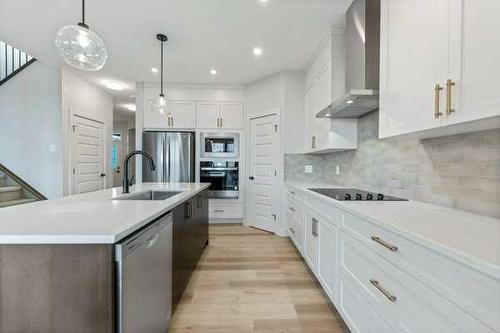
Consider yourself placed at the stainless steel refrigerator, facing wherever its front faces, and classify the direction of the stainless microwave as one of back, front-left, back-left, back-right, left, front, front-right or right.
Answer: left

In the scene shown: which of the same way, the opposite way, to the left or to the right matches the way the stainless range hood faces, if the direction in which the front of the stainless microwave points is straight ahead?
to the right

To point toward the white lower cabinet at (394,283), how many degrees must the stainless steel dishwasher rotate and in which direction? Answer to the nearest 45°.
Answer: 0° — it already faces it

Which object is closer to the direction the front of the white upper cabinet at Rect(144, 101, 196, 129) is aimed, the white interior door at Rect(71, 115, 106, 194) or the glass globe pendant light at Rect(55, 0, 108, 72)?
the glass globe pendant light

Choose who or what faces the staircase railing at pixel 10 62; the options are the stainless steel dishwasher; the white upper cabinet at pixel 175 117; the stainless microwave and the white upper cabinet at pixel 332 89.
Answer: the white upper cabinet at pixel 332 89

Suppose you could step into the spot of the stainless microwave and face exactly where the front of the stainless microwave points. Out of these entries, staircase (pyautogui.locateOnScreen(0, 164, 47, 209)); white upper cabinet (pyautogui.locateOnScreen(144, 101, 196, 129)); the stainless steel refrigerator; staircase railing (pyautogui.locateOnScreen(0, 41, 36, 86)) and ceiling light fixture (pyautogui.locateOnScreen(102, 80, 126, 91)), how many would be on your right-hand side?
5

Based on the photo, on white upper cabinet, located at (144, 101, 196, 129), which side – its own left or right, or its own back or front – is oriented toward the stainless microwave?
left

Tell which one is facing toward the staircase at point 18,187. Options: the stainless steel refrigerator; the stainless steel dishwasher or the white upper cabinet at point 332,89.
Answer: the white upper cabinet

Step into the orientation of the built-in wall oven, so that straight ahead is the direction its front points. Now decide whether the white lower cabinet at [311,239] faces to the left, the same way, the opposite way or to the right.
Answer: to the right

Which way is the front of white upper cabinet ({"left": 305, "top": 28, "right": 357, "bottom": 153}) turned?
to the viewer's left

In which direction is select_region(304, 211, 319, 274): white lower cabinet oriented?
to the viewer's left

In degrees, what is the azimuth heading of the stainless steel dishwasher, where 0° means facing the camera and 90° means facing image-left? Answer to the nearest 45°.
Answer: approximately 315°
